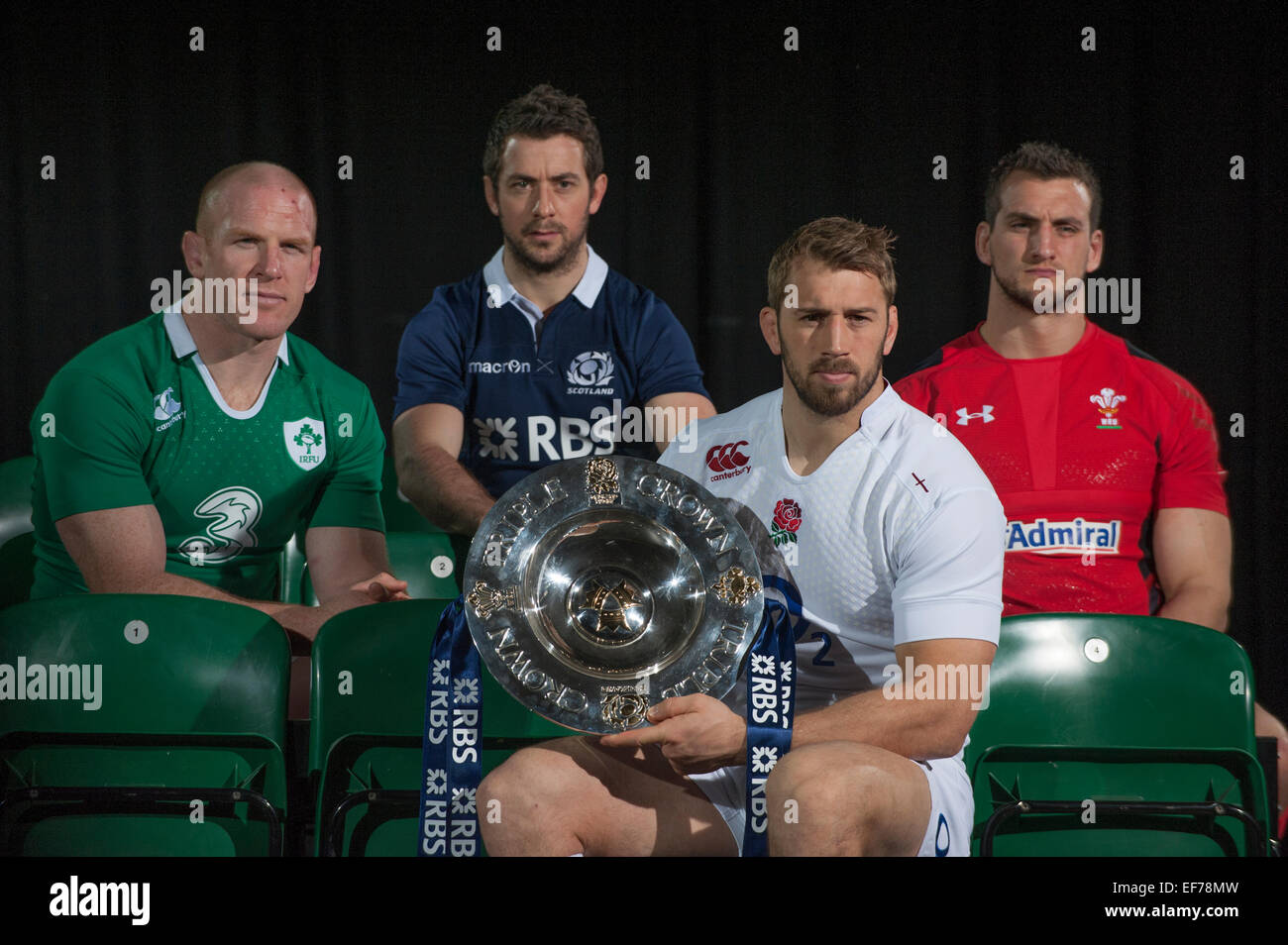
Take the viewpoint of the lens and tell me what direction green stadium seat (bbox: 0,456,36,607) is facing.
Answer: facing the viewer

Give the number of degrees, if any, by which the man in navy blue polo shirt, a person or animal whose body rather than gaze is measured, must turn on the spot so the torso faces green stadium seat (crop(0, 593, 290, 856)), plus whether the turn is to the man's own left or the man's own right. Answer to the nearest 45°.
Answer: approximately 45° to the man's own right

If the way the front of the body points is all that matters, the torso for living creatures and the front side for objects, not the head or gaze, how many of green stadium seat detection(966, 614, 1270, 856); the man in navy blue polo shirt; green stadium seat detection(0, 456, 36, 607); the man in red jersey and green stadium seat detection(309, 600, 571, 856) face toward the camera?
5

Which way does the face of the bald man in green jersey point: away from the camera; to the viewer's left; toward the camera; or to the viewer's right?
toward the camera

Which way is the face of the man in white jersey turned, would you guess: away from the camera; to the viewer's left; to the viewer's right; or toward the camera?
toward the camera

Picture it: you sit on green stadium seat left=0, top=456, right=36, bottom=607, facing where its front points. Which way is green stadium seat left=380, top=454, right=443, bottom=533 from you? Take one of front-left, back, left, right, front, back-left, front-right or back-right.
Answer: left

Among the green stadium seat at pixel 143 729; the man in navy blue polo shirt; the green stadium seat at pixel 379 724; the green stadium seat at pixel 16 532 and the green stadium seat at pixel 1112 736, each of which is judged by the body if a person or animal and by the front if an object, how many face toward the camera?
5

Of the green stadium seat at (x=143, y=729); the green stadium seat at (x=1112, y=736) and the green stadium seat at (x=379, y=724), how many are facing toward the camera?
3

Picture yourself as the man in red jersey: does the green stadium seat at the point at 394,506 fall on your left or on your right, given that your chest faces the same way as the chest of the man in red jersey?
on your right

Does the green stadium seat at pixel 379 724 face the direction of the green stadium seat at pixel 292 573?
no

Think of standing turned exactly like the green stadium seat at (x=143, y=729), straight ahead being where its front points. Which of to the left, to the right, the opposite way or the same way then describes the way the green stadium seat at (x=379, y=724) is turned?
the same way

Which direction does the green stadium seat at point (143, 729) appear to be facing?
toward the camera

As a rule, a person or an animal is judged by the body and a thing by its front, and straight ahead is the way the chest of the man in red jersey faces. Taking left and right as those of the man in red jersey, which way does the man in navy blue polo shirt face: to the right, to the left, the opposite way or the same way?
the same way

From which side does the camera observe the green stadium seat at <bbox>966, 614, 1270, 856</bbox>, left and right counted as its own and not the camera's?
front

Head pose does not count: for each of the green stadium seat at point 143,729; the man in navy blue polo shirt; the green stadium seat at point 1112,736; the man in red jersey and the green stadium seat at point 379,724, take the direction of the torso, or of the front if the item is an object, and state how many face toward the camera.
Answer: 5

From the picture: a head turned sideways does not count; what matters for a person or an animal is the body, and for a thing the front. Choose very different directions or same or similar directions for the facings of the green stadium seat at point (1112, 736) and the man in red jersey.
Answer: same or similar directions
